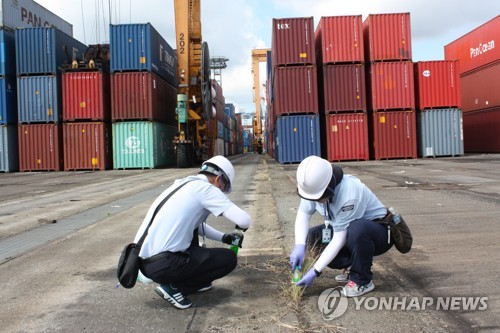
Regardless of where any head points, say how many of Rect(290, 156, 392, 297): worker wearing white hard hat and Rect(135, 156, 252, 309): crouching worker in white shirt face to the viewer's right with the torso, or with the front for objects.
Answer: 1

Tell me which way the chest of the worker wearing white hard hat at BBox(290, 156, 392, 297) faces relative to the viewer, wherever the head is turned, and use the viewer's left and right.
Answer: facing the viewer and to the left of the viewer

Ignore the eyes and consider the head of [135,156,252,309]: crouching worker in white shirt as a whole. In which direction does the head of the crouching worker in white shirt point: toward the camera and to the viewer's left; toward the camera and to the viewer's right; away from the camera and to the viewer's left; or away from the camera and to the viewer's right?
away from the camera and to the viewer's right

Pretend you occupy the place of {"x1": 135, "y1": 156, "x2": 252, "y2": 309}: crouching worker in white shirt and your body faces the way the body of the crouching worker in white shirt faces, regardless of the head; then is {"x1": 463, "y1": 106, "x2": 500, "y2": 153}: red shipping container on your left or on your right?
on your left

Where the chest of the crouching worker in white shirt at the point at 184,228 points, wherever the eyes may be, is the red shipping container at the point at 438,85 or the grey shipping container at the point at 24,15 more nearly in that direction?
the red shipping container

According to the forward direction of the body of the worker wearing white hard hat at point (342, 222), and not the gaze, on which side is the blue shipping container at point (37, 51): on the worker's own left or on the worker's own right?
on the worker's own right

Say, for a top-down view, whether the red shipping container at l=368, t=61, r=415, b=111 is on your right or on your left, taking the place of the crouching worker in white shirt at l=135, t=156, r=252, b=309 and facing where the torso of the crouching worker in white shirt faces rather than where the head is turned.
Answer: on your left

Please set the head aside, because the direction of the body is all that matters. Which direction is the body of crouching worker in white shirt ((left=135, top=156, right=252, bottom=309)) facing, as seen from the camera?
to the viewer's right

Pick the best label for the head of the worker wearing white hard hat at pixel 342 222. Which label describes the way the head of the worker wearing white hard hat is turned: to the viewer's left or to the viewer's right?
to the viewer's left

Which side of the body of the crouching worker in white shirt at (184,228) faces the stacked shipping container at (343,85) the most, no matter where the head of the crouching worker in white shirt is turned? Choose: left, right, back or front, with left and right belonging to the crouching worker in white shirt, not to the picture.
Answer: left

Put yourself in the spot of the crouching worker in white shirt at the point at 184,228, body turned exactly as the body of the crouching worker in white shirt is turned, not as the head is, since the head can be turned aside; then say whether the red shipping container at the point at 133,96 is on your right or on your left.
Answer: on your left

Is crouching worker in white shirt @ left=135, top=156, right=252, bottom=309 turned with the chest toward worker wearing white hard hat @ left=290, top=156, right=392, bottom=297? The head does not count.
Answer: yes

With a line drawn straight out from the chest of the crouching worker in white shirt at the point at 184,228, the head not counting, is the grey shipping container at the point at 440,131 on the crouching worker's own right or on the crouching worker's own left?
on the crouching worker's own left
